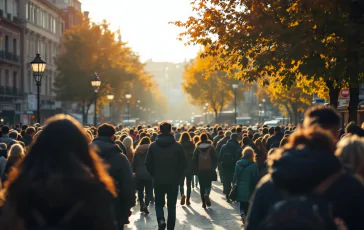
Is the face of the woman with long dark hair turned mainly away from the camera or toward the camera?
away from the camera

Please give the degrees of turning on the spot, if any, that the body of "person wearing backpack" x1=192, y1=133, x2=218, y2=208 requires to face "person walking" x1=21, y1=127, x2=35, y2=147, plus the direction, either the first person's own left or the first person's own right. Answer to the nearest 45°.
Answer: approximately 90° to the first person's own left

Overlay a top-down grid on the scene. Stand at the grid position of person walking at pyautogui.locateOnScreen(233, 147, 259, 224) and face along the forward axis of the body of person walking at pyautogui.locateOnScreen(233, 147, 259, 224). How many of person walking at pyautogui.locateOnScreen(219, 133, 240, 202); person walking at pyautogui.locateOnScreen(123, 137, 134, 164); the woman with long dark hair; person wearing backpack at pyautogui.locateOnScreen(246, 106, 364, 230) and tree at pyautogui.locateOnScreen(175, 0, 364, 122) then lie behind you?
2

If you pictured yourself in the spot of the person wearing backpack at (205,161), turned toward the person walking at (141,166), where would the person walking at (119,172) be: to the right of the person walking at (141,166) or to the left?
left

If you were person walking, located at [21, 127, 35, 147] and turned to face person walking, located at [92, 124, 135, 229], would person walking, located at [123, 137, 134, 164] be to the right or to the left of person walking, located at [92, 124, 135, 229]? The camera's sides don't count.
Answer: left

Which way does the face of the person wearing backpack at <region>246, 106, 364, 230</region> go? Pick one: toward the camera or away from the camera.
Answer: away from the camera

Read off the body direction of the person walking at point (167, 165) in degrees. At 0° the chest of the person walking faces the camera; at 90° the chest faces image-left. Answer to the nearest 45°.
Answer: approximately 180°

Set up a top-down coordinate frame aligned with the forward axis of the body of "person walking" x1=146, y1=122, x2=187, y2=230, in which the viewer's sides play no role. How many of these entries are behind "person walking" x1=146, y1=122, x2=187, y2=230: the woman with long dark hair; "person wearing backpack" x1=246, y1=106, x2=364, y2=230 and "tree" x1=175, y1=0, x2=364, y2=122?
2

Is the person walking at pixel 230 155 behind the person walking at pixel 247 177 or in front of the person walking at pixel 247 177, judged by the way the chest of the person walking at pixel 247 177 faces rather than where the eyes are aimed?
in front

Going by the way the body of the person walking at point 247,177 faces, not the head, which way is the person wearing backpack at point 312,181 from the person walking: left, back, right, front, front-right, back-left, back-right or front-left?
back

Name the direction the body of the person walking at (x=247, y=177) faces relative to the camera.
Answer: away from the camera

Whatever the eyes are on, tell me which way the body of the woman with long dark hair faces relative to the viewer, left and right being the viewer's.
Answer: facing away from the viewer
